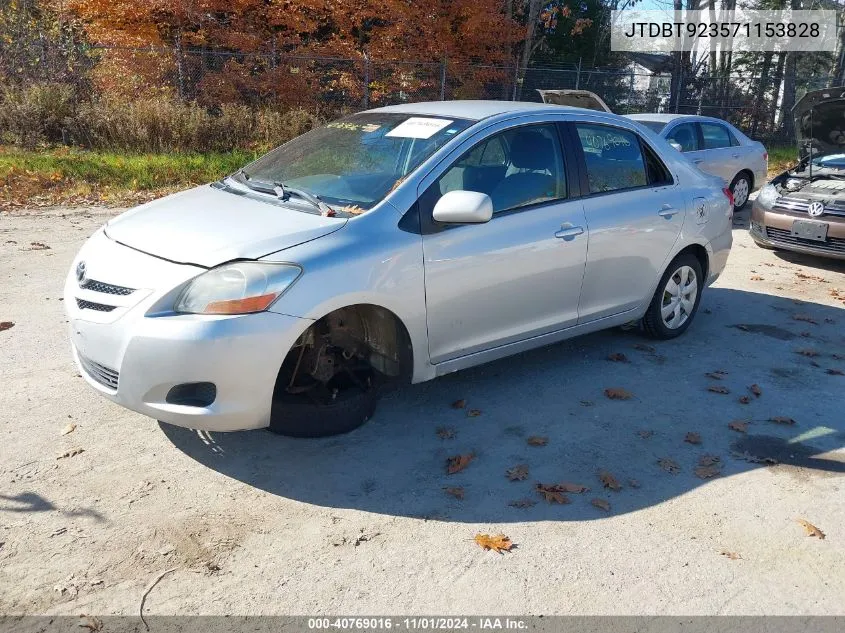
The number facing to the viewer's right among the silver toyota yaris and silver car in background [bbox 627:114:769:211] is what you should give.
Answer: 0

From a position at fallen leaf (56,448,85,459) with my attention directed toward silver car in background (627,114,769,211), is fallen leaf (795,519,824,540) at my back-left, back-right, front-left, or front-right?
front-right

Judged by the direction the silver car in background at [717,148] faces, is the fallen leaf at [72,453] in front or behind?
in front

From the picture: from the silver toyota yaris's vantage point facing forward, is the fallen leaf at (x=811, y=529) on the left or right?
on its left

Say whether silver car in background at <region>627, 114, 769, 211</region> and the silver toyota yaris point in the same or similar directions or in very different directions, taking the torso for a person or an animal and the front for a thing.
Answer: same or similar directions

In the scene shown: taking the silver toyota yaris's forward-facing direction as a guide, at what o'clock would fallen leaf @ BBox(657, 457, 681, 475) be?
The fallen leaf is roughly at 8 o'clock from the silver toyota yaris.

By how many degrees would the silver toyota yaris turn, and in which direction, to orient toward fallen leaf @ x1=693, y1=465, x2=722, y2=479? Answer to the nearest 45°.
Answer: approximately 135° to its left

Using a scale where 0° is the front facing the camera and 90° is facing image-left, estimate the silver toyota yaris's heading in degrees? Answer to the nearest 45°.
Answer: approximately 45°

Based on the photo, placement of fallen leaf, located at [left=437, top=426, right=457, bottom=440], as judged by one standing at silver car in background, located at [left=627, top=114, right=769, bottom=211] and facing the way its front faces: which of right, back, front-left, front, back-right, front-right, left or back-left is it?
front-left

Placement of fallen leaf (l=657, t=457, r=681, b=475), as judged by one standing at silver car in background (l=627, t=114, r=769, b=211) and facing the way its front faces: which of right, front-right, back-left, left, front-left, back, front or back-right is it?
front-left
